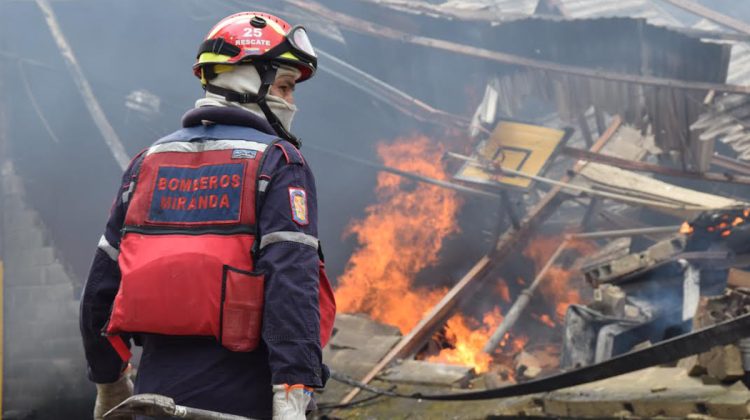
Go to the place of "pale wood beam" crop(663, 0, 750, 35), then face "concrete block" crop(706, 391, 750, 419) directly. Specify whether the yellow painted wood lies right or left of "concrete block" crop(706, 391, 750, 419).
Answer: right

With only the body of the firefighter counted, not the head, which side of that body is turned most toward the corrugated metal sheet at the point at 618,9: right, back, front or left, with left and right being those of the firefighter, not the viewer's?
front

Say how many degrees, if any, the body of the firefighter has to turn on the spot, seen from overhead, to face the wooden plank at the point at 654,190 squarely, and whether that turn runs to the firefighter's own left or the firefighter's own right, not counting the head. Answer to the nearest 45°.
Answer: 0° — they already face it

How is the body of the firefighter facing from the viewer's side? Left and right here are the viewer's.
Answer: facing away from the viewer and to the right of the viewer

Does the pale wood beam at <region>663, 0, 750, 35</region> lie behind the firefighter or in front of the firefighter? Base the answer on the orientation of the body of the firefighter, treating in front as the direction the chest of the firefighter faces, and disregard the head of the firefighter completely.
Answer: in front

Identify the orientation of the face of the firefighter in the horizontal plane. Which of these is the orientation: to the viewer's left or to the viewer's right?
to the viewer's right

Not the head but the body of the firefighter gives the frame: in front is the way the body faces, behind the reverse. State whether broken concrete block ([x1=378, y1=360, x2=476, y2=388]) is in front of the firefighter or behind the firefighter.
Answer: in front
